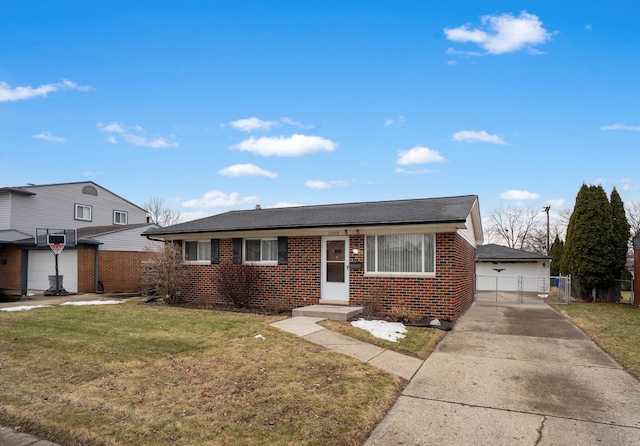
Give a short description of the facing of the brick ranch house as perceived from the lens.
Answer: facing the viewer and to the left of the viewer

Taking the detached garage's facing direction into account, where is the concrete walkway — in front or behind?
in front

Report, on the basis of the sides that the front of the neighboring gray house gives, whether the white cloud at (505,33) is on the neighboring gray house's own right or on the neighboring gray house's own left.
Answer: on the neighboring gray house's own left

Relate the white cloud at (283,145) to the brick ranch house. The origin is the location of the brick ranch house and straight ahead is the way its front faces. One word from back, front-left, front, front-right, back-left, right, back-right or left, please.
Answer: back-right

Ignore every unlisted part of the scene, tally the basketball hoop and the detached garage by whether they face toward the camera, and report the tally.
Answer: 2
